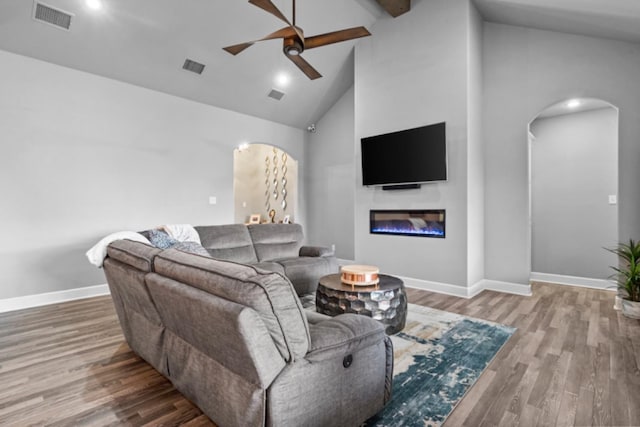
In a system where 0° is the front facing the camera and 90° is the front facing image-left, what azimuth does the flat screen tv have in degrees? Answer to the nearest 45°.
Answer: approximately 45°

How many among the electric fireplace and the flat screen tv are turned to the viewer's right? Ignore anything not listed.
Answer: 0

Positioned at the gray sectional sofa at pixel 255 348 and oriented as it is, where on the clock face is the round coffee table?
The round coffee table is roughly at 12 o'clock from the gray sectional sofa.

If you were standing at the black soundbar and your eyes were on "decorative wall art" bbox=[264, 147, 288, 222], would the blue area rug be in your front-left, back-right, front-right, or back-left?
back-left

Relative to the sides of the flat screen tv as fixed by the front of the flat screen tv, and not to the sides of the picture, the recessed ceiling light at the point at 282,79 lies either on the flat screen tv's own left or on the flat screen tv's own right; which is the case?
on the flat screen tv's own right

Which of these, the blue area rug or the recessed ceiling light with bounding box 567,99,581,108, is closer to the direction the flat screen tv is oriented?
the blue area rug

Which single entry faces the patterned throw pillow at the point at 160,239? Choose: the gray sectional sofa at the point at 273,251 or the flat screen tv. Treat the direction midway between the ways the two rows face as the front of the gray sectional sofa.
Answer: the flat screen tv

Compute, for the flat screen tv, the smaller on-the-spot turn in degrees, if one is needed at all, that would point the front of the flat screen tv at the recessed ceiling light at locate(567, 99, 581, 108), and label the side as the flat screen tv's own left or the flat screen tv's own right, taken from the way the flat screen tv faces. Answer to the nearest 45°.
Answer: approximately 135° to the flat screen tv's own left

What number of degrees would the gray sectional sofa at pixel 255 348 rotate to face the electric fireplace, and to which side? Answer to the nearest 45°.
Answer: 0° — it already faces it

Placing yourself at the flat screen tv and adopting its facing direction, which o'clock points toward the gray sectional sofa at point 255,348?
The gray sectional sofa is roughly at 11 o'clock from the flat screen tv.

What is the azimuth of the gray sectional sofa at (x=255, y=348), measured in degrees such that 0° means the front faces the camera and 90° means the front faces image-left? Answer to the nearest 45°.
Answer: approximately 225°
